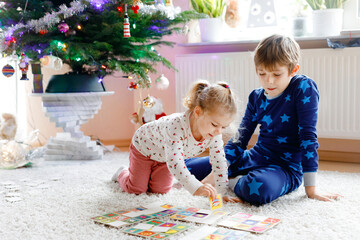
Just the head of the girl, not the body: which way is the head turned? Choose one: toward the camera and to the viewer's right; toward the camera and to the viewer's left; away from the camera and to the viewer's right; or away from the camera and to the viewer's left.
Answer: toward the camera and to the viewer's right

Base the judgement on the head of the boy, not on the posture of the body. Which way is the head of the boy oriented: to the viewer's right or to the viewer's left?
to the viewer's left

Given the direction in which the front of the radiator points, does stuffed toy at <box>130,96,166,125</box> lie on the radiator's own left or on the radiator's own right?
on the radiator's own right

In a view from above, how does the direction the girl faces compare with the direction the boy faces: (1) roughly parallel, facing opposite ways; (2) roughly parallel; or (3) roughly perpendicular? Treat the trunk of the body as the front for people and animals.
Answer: roughly perpendicular

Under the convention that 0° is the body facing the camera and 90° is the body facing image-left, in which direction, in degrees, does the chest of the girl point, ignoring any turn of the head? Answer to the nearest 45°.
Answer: approximately 315°

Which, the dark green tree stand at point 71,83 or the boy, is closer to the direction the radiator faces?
the boy

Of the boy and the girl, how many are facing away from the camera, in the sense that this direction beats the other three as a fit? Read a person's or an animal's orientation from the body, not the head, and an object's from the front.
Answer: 0

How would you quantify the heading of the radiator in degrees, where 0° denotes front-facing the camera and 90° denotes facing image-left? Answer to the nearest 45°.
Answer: approximately 0°

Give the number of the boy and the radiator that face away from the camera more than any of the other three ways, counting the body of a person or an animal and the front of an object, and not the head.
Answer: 0
